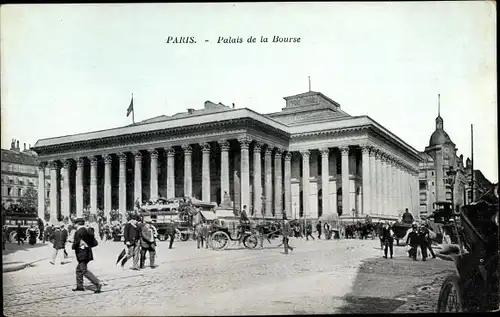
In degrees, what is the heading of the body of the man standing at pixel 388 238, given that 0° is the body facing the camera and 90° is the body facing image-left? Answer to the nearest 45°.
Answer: approximately 0°

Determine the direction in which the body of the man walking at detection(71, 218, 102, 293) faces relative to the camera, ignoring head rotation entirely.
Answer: to the viewer's left

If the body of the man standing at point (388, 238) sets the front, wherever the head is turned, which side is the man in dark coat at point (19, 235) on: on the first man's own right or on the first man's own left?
on the first man's own right
